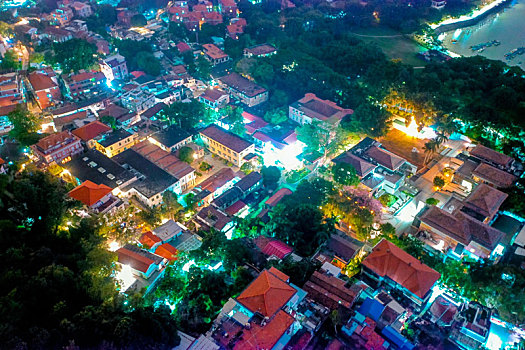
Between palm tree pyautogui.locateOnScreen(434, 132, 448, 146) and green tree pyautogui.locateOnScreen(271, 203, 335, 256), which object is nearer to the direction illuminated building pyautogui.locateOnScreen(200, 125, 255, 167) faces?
the green tree

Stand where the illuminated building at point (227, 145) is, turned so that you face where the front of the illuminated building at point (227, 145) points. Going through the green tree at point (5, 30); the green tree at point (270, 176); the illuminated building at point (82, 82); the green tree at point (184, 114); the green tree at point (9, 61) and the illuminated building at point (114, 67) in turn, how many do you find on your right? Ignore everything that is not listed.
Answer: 5

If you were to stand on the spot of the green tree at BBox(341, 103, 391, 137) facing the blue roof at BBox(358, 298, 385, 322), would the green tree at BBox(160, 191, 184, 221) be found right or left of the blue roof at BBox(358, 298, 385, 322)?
right

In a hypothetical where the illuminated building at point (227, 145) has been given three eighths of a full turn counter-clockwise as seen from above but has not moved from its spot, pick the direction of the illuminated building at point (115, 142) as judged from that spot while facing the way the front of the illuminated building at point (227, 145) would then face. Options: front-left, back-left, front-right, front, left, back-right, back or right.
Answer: back

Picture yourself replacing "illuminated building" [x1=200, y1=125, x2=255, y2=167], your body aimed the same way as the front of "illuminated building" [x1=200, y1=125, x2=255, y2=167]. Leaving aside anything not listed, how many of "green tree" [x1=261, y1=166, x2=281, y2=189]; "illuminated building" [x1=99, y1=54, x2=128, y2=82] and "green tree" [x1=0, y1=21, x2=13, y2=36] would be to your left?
1

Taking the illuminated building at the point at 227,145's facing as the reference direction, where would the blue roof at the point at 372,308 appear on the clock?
The blue roof is roughly at 10 o'clock from the illuminated building.

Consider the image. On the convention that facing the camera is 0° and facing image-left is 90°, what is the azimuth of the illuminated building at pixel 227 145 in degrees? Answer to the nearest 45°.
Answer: approximately 45°

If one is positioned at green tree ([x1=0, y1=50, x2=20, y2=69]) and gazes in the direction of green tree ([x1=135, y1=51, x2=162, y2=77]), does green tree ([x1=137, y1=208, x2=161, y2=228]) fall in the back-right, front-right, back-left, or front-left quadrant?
front-right

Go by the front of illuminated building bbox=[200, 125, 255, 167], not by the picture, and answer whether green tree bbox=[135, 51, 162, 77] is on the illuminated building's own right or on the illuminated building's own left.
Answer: on the illuminated building's own right

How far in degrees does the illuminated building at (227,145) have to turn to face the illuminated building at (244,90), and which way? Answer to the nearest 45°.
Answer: approximately 135° to its right

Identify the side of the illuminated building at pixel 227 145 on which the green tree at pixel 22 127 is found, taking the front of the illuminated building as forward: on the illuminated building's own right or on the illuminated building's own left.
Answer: on the illuminated building's own right

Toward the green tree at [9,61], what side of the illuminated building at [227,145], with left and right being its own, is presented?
right

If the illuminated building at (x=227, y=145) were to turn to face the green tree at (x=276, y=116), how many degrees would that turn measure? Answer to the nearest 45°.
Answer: approximately 180°

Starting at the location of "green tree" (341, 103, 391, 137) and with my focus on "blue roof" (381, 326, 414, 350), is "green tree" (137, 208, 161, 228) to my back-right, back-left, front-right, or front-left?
front-right

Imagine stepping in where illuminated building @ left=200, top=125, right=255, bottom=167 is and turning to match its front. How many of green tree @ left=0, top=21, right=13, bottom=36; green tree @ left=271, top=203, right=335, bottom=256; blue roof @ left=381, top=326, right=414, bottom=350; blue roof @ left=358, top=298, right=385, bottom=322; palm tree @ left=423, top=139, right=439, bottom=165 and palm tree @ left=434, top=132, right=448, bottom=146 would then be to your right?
1

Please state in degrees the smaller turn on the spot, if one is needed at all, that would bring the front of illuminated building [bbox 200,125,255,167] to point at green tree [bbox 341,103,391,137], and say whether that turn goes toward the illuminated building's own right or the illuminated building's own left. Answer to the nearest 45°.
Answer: approximately 135° to the illuminated building's own left

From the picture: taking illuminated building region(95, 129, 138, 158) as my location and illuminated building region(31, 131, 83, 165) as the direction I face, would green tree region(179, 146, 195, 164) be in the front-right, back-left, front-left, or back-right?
back-left

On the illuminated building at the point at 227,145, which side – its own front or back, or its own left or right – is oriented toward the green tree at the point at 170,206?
front
